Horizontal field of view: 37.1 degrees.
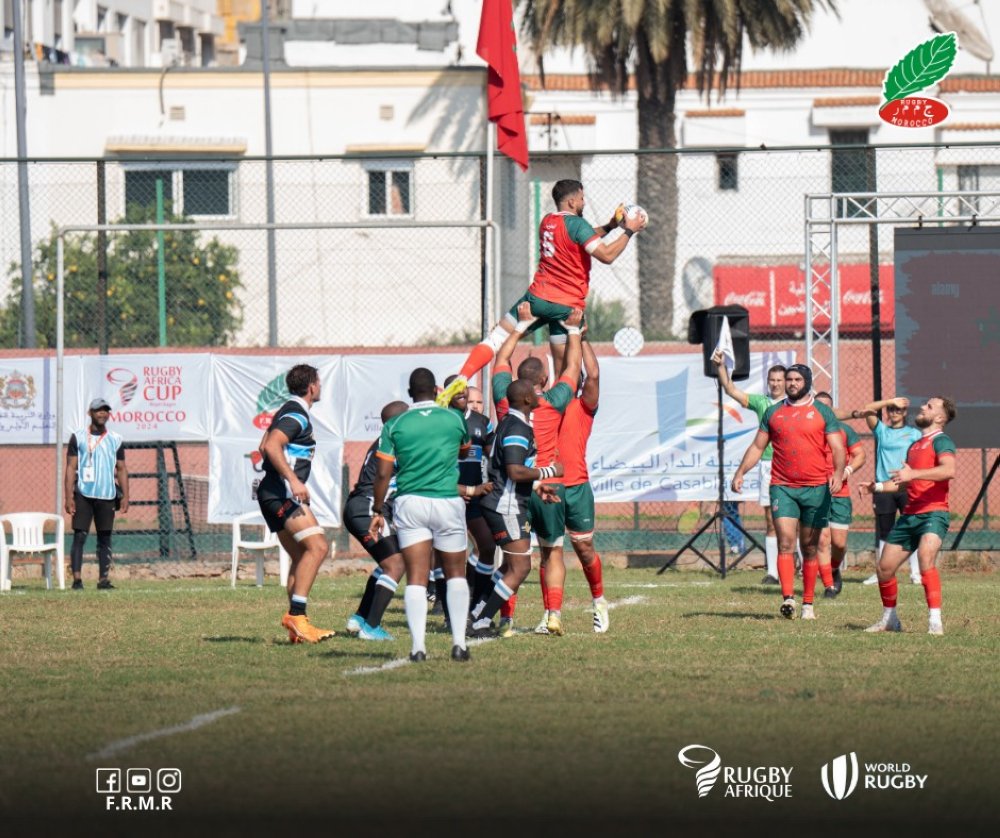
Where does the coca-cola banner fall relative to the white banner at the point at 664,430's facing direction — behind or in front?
behind

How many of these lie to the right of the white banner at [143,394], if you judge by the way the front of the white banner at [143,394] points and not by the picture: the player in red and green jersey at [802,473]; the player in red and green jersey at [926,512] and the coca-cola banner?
0

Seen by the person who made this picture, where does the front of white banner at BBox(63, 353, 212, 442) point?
facing the viewer

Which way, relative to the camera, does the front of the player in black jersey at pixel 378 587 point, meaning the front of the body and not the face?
to the viewer's right

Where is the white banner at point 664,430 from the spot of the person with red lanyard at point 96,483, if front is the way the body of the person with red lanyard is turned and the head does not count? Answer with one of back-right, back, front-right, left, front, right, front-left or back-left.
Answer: left

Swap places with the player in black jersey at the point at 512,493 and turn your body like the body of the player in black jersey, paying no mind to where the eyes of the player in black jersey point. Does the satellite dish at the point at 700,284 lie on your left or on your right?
on your left

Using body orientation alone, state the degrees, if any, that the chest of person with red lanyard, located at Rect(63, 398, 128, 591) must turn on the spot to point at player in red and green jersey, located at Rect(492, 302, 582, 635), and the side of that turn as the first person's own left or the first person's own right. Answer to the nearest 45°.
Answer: approximately 45° to the first person's own left

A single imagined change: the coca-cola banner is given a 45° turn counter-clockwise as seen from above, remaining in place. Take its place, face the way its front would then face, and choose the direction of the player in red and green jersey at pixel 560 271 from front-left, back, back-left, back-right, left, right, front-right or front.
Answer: front-right

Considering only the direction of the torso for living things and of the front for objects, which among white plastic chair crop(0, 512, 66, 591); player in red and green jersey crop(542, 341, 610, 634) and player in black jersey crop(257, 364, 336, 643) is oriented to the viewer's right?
the player in black jersey

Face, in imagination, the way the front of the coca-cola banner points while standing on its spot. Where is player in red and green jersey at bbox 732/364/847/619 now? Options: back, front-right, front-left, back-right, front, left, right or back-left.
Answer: front

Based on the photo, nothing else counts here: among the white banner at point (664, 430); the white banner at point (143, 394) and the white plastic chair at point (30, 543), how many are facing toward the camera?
3

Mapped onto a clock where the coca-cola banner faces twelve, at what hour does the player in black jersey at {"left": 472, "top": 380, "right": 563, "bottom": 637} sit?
The player in black jersey is roughly at 12 o'clock from the coca-cola banner.

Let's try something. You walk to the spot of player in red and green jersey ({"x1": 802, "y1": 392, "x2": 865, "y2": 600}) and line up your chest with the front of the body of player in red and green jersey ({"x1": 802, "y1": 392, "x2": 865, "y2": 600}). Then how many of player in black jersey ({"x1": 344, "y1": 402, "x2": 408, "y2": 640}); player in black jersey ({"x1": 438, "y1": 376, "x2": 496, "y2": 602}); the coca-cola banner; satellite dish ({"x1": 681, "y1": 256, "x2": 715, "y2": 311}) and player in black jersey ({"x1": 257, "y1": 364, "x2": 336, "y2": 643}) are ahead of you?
3

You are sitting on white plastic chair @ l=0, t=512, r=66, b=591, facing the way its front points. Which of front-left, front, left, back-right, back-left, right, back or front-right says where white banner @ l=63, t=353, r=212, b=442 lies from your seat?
back-left

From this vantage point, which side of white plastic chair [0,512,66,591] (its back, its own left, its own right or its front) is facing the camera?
front

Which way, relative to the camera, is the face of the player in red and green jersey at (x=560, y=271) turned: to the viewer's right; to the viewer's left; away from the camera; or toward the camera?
to the viewer's right

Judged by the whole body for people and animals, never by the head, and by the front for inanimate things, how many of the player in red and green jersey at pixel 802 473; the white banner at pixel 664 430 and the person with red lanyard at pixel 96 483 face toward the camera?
3

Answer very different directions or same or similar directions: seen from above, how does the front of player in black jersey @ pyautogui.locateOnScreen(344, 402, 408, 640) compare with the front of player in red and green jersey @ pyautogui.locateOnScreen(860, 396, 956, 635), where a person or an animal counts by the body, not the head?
very different directions
